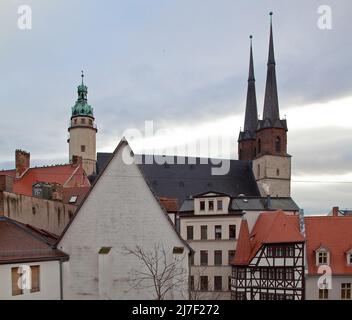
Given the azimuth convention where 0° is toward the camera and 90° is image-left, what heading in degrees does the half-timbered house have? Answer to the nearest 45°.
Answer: approximately 0°
